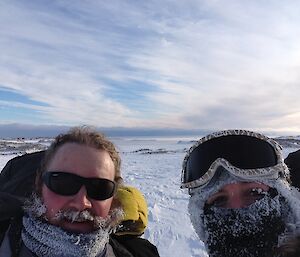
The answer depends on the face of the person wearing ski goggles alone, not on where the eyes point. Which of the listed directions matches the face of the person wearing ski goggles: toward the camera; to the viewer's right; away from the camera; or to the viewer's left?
toward the camera

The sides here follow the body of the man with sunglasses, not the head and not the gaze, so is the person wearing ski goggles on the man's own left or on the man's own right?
on the man's own left

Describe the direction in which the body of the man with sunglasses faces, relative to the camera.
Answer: toward the camera

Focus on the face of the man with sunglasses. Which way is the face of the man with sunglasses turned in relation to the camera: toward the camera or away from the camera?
toward the camera
